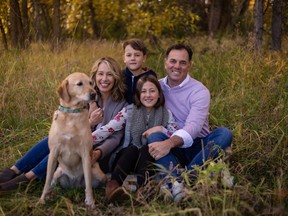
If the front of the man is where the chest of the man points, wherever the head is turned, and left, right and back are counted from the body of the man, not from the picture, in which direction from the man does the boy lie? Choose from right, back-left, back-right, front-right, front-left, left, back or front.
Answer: right

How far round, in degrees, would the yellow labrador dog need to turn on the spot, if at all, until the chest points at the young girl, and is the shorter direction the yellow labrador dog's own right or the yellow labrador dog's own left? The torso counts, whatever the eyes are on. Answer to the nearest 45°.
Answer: approximately 135° to the yellow labrador dog's own left

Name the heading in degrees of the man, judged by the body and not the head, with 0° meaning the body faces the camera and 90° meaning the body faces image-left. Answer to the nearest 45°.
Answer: approximately 45°

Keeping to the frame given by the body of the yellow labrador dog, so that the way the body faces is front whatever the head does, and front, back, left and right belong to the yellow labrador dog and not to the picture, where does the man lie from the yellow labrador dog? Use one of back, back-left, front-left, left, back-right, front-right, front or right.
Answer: left

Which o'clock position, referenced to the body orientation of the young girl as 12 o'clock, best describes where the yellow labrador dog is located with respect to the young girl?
The yellow labrador dog is roughly at 2 o'clock from the young girl.

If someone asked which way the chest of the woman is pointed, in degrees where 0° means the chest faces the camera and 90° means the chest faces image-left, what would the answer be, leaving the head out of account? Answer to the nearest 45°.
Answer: approximately 45°

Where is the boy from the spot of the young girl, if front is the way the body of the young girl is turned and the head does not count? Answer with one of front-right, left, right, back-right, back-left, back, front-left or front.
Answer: back

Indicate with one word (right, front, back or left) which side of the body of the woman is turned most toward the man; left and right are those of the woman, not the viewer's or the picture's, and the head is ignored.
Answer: left
